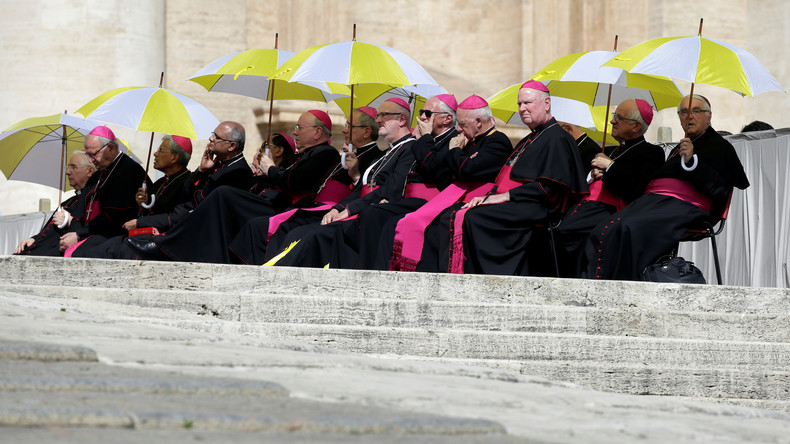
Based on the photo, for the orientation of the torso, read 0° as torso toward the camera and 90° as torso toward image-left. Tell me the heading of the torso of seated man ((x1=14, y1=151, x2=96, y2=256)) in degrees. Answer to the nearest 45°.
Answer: approximately 90°

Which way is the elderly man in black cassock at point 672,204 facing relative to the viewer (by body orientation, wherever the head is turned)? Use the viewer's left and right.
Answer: facing the viewer and to the left of the viewer

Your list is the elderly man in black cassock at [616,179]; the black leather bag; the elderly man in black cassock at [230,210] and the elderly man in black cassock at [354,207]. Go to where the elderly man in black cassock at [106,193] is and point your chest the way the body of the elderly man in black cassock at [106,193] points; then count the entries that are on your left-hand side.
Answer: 4

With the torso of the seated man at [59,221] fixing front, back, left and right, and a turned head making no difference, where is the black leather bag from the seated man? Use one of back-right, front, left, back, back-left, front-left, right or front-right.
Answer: back-left

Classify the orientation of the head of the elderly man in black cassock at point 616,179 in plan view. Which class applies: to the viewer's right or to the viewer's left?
to the viewer's left

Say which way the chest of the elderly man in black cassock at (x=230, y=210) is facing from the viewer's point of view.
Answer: to the viewer's left

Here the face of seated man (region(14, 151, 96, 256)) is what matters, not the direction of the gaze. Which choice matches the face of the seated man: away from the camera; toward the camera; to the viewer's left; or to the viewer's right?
to the viewer's left

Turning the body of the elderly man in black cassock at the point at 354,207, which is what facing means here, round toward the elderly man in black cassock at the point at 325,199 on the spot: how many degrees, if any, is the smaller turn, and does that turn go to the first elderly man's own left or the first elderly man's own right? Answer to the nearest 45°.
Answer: approximately 90° to the first elderly man's own right

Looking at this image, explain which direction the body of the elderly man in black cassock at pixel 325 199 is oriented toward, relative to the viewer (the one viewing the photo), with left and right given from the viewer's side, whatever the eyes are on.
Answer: facing to the left of the viewer
